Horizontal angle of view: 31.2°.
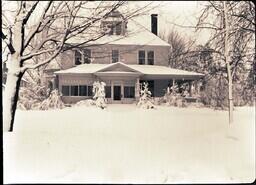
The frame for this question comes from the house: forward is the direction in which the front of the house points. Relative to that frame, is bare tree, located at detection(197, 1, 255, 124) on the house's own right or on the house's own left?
on the house's own left

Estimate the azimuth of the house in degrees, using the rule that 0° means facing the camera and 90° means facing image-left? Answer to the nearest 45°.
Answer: approximately 0°
